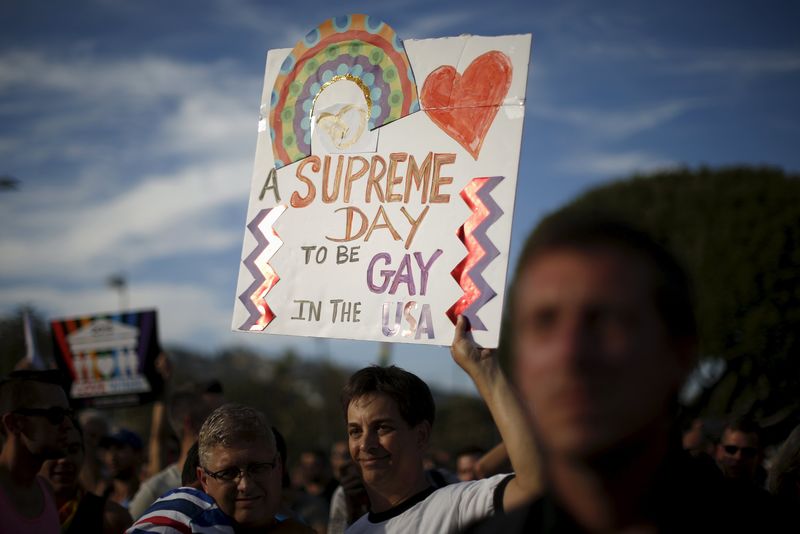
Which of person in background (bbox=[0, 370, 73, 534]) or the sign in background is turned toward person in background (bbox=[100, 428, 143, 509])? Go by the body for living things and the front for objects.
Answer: the sign in background

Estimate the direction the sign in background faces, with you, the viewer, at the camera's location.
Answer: facing the viewer

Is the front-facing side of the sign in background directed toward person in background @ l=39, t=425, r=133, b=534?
yes

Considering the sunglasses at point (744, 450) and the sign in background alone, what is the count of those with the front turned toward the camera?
2

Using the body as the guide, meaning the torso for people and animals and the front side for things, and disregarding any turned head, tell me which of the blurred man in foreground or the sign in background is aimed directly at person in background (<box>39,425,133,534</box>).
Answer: the sign in background

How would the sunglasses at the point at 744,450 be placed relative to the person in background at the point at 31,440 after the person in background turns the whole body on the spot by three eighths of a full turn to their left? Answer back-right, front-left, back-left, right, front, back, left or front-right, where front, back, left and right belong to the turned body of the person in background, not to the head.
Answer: right

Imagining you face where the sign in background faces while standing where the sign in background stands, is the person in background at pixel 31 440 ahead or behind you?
ahead

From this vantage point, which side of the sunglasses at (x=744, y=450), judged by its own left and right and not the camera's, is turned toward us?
front

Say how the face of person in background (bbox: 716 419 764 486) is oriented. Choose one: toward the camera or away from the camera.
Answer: toward the camera

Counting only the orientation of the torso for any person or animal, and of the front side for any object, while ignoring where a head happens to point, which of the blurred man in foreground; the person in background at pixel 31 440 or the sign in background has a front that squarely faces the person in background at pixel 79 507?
the sign in background

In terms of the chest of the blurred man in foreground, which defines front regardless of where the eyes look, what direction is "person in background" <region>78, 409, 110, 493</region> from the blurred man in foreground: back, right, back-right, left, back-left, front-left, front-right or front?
right

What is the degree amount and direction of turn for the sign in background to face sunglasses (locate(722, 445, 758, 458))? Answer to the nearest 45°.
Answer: approximately 45° to its left

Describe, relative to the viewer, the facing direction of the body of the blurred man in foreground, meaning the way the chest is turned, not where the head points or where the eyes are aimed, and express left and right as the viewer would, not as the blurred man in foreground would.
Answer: facing the viewer and to the left of the viewer

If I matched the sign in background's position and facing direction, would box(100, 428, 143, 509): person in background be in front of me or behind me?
in front
